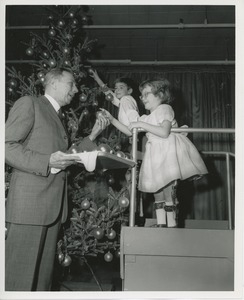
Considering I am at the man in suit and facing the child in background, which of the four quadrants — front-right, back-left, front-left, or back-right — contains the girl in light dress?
front-right

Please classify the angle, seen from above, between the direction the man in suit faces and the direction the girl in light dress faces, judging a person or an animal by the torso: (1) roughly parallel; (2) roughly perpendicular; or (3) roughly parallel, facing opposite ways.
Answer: roughly parallel, facing opposite ways

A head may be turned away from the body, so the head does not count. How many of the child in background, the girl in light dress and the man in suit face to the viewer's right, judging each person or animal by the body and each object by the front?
1

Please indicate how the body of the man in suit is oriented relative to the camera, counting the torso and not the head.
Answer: to the viewer's right

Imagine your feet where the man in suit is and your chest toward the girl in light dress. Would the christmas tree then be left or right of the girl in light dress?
left

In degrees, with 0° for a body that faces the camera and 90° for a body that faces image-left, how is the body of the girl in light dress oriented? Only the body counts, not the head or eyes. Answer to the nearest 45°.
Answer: approximately 90°

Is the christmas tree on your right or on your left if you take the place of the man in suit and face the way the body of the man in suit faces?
on your left

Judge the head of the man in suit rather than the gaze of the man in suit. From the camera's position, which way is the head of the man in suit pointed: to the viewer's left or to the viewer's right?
to the viewer's right

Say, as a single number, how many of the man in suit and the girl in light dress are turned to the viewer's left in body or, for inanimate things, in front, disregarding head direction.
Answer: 1

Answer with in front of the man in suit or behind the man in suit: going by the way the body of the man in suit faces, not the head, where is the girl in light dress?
in front
